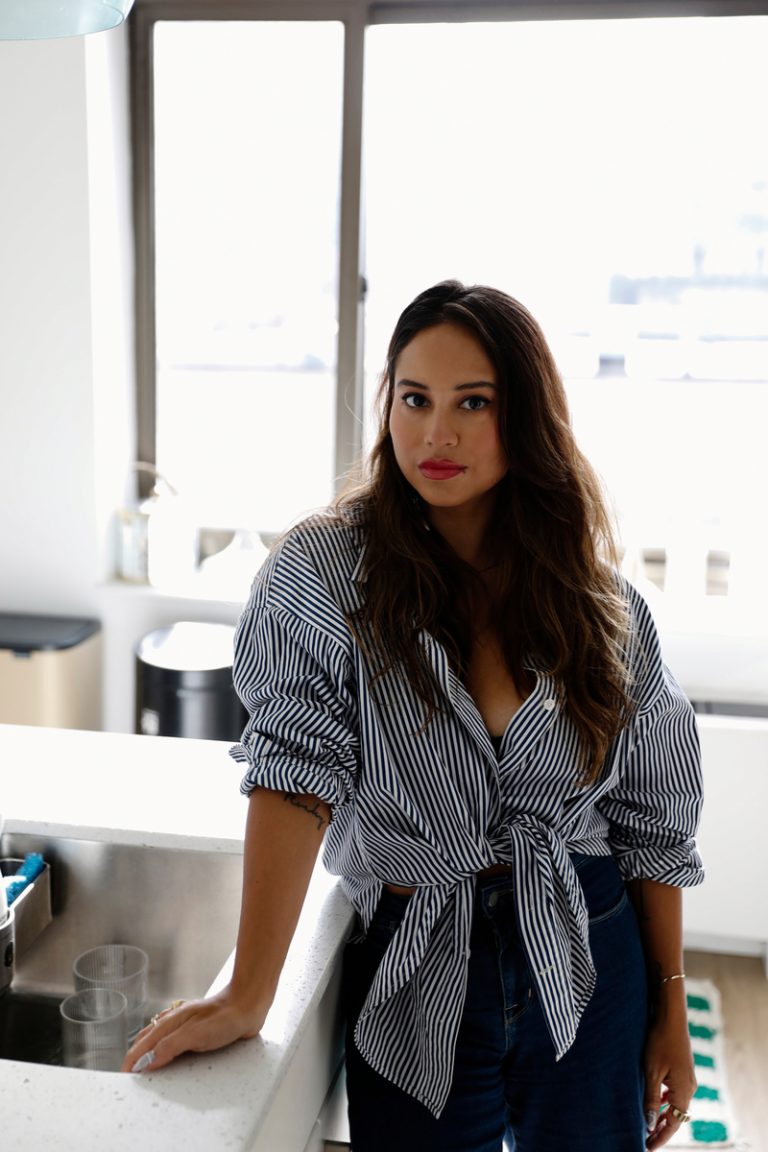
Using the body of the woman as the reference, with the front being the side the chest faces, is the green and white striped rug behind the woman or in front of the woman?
behind

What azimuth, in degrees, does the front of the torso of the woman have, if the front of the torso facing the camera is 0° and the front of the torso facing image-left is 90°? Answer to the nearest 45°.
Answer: approximately 0°

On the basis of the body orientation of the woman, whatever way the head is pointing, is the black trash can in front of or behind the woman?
behind
